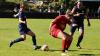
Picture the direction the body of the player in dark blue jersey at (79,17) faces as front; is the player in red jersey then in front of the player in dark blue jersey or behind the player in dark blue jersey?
in front
